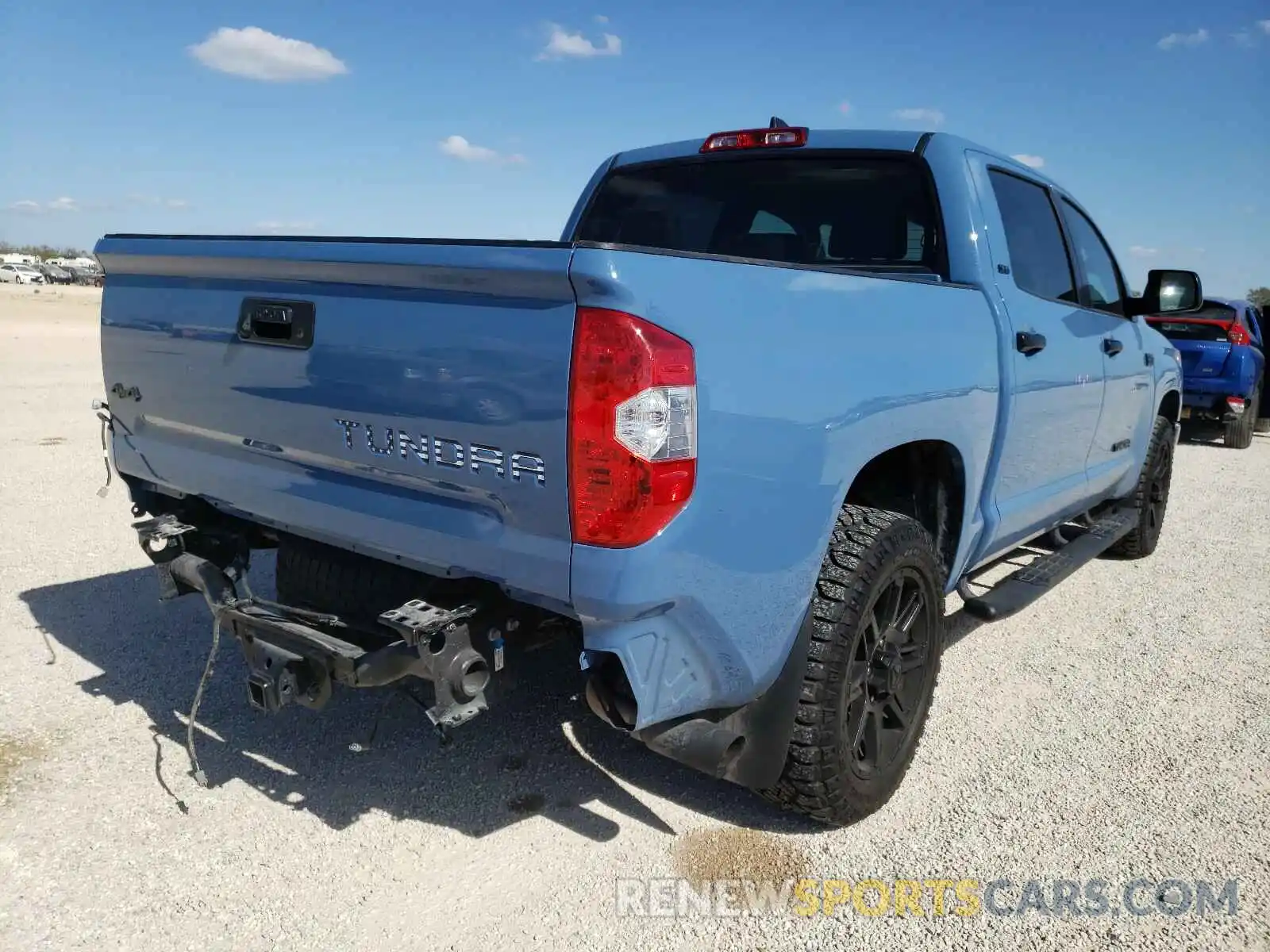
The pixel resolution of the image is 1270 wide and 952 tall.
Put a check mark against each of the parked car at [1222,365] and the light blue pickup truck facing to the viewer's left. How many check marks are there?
0

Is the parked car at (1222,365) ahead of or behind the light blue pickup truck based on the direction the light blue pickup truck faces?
ahead

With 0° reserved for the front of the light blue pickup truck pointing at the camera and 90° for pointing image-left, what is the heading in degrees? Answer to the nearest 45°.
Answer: approximately 225°

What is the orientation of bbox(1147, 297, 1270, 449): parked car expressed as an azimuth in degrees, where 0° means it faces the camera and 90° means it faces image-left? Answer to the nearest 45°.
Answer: approximately 180°

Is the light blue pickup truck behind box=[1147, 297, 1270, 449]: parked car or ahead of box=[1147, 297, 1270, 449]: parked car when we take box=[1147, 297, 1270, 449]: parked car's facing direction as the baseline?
behind
